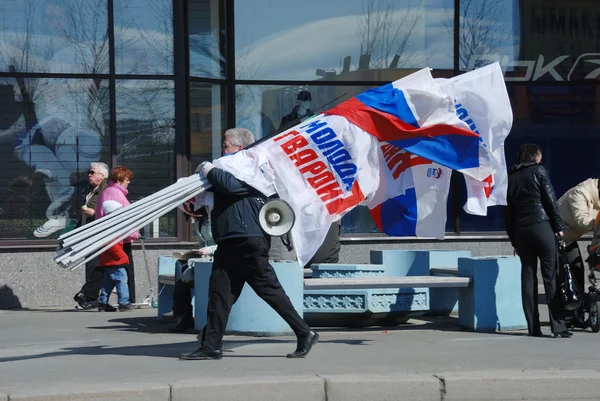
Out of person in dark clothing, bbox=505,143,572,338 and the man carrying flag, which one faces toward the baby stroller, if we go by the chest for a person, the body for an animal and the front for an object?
the person in dark clothing

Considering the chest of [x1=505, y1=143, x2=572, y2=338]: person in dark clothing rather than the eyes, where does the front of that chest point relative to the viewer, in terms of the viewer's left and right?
facing away from the viewer and to the right of the viewer

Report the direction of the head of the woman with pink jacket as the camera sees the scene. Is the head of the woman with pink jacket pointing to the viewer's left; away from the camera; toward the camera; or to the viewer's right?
to the viewer's right

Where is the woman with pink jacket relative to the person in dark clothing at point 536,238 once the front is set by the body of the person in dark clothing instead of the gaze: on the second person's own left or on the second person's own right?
on the second person's own left

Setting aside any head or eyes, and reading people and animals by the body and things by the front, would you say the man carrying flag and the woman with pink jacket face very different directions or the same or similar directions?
very different directions

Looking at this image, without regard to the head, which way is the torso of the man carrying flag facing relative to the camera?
to the viewer's left
